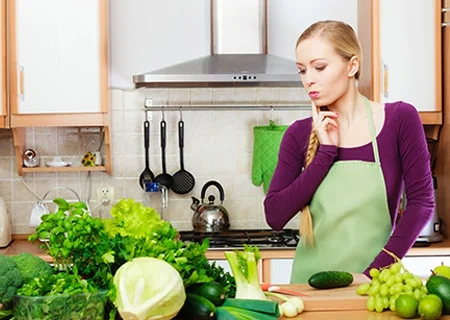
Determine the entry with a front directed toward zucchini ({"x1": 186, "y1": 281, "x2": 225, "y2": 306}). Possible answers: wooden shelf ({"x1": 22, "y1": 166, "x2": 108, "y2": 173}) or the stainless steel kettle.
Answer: the wooden shelf

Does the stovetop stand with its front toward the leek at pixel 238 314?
yes

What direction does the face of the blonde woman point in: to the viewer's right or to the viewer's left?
to the viewer's left

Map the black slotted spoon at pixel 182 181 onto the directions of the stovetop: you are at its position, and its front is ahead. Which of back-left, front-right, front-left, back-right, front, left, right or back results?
back-right

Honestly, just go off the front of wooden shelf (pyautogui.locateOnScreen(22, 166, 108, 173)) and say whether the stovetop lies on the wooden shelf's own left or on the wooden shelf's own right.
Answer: on the wooden shelf's own left

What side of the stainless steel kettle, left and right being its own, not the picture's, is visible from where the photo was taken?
left

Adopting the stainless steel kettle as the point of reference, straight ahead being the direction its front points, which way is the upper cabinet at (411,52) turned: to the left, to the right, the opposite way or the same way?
to the left

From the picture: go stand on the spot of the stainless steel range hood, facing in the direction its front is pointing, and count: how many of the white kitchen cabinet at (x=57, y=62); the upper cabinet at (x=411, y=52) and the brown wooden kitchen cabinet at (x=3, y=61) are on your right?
2

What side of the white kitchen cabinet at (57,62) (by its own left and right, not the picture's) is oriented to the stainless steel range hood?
left

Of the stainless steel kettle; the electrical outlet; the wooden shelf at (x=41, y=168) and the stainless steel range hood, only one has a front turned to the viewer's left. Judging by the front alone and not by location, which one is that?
the stainless steel kettle
